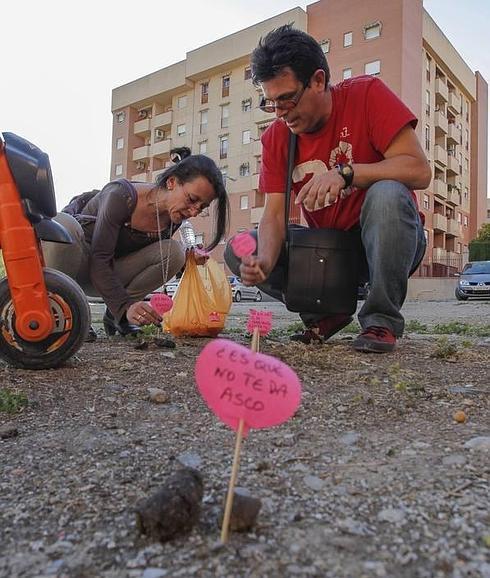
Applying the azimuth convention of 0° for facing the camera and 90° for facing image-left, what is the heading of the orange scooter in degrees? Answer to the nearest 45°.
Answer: approximately 270°

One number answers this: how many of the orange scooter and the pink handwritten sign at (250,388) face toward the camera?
1

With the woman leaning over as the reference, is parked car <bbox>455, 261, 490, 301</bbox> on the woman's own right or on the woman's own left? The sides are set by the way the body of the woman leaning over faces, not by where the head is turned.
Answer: on the woman's own left

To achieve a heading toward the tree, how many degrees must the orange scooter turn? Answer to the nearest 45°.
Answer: approximately 45° to its left

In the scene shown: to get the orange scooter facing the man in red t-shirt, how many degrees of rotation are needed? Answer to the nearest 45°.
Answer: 0° — it already faces them

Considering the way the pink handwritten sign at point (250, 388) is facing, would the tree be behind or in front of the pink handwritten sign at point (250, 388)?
behind

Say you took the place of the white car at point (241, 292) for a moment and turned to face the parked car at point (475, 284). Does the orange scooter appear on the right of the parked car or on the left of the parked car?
right

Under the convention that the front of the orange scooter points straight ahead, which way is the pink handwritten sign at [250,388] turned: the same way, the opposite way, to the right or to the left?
to the right

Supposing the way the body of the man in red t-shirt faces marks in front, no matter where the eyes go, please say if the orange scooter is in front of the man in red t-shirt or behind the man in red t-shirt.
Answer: in front

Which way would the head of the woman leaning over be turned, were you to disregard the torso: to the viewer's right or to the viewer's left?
to the viewer's right
